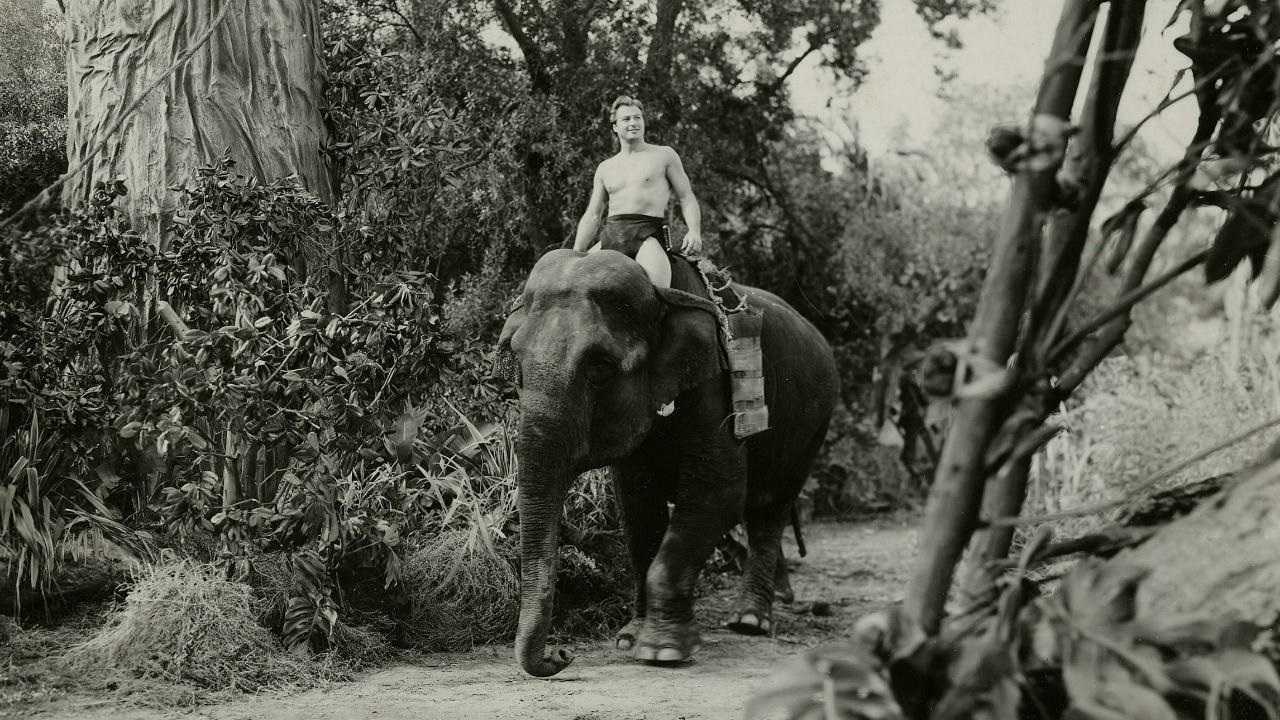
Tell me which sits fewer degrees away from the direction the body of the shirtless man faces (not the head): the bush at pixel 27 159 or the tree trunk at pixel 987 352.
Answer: the tree trunk

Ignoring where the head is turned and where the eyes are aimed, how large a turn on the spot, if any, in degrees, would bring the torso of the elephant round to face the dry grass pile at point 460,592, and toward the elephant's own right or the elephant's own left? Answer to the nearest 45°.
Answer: approximately 90° to the elephant's own right

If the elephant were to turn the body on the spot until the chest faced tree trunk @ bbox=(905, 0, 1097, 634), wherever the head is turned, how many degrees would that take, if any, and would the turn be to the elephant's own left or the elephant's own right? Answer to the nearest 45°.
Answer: approximately 45° to the elephant's own left

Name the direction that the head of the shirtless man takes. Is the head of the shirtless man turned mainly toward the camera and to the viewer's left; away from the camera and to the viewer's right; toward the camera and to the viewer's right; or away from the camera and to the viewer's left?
toward the camera and to the viewer's right

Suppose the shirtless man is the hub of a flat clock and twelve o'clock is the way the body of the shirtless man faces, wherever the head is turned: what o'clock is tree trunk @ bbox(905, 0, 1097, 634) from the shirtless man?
The tree trunk is roughly at 12 o'clock from the shirtless man.

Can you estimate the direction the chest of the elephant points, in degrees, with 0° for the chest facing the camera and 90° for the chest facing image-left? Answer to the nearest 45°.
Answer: approximately 45°

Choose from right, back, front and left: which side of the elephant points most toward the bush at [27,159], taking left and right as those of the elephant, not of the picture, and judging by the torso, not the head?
right

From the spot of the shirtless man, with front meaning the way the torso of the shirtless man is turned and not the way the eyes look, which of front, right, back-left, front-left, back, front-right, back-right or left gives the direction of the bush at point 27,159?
back-right

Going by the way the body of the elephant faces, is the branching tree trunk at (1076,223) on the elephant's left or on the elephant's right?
on the elephant's left

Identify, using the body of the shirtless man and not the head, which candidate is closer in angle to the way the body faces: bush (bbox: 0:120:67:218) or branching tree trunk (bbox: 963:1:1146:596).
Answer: the branching tree trunk
